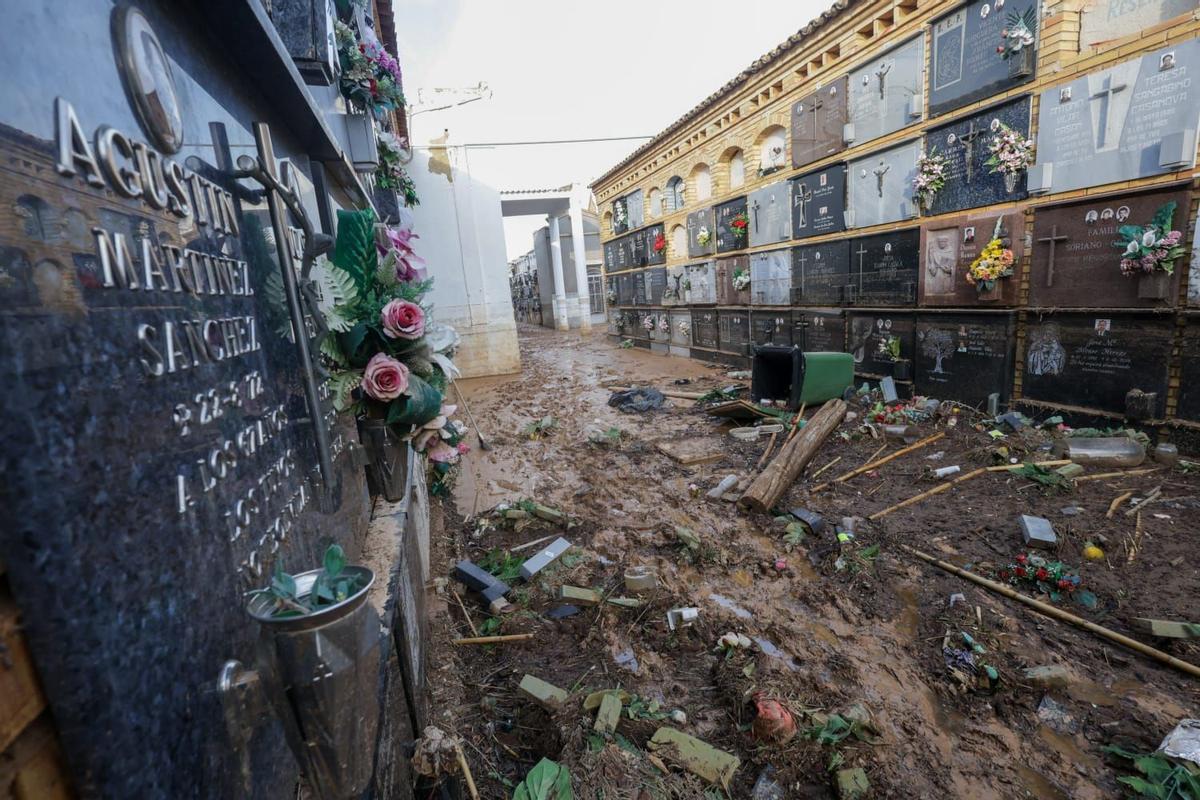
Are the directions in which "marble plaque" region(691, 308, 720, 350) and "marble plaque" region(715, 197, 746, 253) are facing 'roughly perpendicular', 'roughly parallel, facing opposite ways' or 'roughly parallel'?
roughly parallel

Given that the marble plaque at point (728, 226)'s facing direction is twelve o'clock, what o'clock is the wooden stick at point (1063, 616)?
The wooden stick is roughly at 10 o'clock from the marble plaque.

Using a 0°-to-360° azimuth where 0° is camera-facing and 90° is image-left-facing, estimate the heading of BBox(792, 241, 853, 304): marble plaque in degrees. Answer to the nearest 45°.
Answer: approximately 45°

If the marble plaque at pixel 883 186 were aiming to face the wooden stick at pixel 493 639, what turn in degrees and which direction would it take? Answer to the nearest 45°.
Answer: approximately 45° to its left

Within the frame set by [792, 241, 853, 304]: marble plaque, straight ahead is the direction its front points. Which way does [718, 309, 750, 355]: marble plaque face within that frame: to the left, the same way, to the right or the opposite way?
the same way

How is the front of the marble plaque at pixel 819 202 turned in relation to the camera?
facing the viewer and to the left of the viewer

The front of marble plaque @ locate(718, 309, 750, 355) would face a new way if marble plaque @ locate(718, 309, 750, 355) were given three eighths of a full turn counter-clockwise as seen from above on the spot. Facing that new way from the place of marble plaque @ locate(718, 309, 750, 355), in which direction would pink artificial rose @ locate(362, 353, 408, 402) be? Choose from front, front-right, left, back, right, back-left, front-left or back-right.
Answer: right

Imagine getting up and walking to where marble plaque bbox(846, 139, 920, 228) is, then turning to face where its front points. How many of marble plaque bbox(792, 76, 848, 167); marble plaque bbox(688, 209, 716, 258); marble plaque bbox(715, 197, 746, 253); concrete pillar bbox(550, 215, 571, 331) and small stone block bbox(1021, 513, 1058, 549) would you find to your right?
4

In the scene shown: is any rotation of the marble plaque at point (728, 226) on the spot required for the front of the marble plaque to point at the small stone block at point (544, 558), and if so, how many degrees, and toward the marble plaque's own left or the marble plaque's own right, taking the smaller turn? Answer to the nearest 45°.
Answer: approximately 45° to the marble plaque's own left

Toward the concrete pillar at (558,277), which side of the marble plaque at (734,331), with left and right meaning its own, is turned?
right

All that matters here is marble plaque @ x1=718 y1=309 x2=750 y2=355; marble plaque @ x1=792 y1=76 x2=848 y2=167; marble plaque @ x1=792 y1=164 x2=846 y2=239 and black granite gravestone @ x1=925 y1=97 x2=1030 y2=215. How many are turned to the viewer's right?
0

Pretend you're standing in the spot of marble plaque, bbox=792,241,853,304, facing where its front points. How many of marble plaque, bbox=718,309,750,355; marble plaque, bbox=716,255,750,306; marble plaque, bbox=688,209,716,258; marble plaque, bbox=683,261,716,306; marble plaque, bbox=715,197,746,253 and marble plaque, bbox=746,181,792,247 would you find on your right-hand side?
6

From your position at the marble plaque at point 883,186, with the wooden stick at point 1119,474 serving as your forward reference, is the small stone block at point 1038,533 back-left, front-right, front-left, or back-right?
front-right

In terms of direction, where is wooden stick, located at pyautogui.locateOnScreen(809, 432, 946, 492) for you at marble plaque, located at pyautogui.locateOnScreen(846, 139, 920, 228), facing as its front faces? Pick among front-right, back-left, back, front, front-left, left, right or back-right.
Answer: front-left

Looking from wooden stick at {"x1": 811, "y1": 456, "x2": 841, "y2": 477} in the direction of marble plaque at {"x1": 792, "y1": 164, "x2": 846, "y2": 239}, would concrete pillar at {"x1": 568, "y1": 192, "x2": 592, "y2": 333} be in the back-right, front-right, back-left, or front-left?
front-left

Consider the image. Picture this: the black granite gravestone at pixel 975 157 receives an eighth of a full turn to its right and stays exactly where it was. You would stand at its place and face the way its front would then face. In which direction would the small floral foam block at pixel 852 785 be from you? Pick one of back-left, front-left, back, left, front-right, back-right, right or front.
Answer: left

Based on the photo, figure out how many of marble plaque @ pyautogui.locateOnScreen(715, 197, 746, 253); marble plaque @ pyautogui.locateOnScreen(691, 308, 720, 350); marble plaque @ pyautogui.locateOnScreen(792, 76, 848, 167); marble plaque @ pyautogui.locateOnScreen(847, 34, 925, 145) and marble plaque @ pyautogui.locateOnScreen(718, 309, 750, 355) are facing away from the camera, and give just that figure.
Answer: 0

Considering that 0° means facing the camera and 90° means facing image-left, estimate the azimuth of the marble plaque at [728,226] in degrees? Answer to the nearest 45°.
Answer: approximately 45°

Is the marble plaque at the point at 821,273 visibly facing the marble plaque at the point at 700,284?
no

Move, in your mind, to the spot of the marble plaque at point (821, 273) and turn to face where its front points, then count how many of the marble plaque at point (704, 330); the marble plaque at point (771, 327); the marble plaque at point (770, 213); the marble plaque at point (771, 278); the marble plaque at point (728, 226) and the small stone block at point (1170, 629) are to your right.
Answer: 5

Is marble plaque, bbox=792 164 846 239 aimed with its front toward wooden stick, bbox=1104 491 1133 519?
no

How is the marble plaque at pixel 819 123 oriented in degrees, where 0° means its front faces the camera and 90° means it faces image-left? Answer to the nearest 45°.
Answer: approximately 45°
